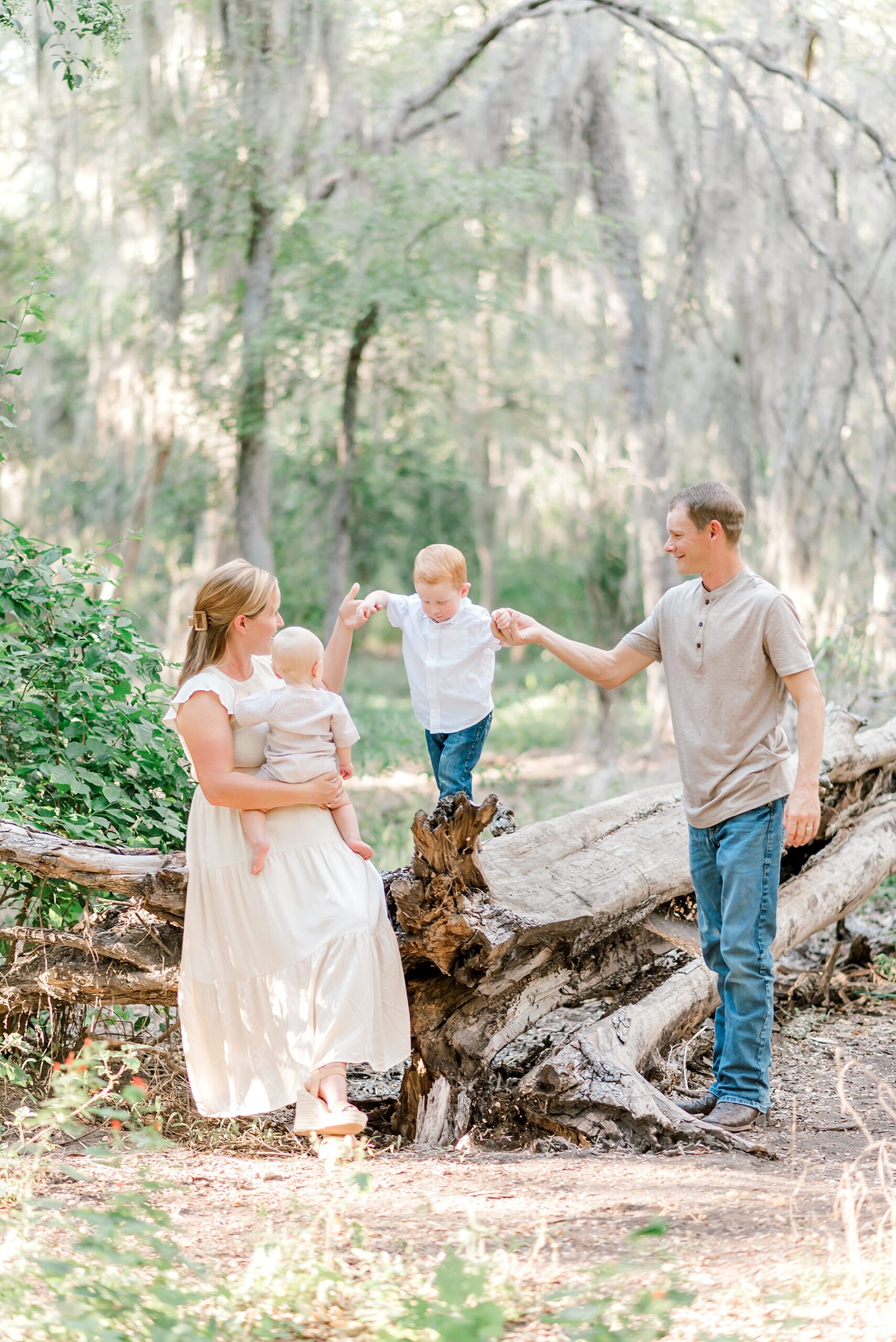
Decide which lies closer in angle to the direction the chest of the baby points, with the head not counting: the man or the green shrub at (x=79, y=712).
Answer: the green shrub

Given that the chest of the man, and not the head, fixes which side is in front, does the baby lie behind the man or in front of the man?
in front

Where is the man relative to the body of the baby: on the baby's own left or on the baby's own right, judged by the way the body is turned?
on the baby's own right

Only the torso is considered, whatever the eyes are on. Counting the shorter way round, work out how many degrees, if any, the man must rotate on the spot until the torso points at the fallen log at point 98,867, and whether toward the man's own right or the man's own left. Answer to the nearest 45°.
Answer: approximately 45° to the man's own right

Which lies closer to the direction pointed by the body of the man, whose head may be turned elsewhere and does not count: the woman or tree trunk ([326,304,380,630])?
the woman

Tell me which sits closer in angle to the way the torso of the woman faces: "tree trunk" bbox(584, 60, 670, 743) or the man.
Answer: the man

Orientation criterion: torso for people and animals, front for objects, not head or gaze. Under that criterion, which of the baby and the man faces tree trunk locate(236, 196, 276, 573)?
the baby

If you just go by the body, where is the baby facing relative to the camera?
away from the camera

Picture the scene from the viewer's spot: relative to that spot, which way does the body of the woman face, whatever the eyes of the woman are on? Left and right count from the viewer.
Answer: facing the viewer and to the right of the viewer

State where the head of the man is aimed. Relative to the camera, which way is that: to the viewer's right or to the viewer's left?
to the viewer's left

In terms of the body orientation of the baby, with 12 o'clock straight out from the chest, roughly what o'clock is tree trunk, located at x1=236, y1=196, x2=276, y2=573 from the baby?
The tree trunk is roughly at 12 o'clock from the baby.

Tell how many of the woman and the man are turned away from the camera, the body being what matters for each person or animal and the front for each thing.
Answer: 0
